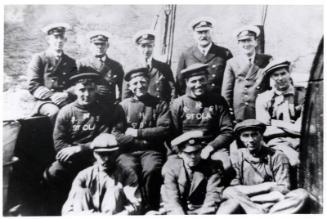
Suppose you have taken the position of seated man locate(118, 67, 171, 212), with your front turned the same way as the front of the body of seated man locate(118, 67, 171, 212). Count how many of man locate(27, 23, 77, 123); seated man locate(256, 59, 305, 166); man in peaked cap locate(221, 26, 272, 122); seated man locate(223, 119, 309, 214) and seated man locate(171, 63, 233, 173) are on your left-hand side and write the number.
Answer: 4

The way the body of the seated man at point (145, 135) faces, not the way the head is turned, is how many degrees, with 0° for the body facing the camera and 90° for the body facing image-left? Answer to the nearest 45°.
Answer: approximately 0°

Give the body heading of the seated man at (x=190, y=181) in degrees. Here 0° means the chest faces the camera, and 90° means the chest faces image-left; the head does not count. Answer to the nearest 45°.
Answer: approximately 0°

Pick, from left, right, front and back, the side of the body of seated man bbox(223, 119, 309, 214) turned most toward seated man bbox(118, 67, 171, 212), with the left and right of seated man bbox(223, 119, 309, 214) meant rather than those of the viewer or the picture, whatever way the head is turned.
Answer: right
